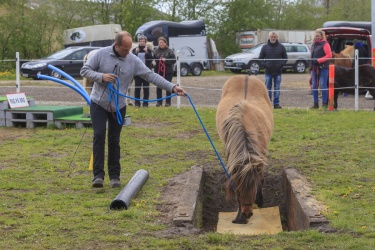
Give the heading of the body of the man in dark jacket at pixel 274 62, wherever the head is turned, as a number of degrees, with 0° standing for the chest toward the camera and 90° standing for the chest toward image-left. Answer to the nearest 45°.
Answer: approximately 0°

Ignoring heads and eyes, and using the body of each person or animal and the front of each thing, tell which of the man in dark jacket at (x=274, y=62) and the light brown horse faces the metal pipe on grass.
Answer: the man in dark jacket

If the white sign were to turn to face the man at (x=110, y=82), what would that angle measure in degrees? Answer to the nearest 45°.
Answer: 0° — it already faces them

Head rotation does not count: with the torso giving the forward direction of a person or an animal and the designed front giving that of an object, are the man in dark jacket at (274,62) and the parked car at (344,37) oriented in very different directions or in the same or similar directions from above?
very different directions

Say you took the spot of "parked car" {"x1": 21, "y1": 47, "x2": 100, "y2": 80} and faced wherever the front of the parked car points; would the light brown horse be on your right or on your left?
on your left

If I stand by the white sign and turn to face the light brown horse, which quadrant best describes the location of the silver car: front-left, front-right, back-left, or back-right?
back-left

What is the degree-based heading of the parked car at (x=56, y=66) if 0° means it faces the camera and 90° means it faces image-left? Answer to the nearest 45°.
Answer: approximately 45°

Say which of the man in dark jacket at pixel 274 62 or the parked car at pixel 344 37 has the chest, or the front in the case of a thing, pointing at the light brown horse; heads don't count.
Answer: the man in dark jacket

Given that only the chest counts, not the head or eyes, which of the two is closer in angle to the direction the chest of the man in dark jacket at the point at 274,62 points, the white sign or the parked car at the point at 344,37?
the white sign

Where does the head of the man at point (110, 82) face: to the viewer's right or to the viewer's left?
to the viewer's right

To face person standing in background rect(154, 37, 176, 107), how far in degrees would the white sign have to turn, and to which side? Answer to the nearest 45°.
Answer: approximately 135° to its left

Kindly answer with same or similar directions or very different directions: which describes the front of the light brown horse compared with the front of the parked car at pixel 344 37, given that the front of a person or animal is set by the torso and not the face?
very different directions
